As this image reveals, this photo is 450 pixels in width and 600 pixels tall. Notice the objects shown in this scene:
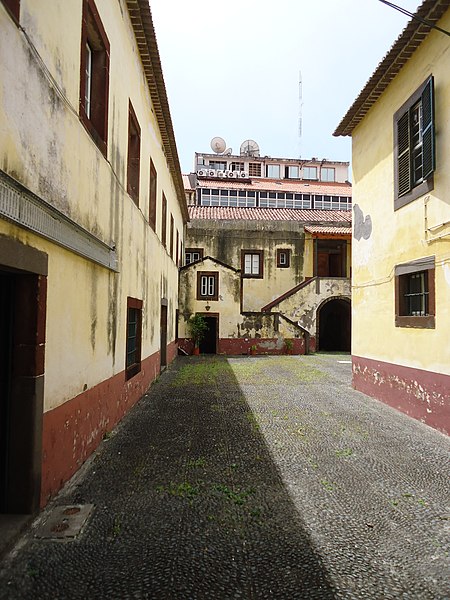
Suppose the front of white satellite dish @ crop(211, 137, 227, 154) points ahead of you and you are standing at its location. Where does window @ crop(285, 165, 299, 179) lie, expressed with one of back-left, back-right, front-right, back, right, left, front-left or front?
left

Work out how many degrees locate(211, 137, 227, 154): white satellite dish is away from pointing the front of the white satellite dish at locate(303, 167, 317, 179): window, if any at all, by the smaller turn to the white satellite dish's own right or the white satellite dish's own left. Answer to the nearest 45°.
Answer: approximately 90° to the white satellite dish's own left

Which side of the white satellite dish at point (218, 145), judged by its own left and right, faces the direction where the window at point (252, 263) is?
front

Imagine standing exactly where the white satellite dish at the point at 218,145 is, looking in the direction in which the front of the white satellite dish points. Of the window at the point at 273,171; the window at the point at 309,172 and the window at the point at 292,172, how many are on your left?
3

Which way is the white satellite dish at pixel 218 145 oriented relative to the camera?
toward the camera

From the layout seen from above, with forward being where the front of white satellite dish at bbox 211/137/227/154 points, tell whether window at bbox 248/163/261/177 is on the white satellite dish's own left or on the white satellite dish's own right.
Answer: on the white satellite dish's own left

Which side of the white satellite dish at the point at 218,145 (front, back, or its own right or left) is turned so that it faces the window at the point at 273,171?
left

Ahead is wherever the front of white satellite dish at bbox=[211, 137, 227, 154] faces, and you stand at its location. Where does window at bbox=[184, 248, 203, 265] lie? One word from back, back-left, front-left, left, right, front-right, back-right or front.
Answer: front

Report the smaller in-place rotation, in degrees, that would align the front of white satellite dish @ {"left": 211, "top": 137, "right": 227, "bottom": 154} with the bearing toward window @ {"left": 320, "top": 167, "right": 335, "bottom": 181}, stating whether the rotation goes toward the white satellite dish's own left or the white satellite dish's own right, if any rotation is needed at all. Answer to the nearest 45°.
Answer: approximately 90° to the white satellite dish's own left

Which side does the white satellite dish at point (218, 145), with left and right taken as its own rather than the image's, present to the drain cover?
front
